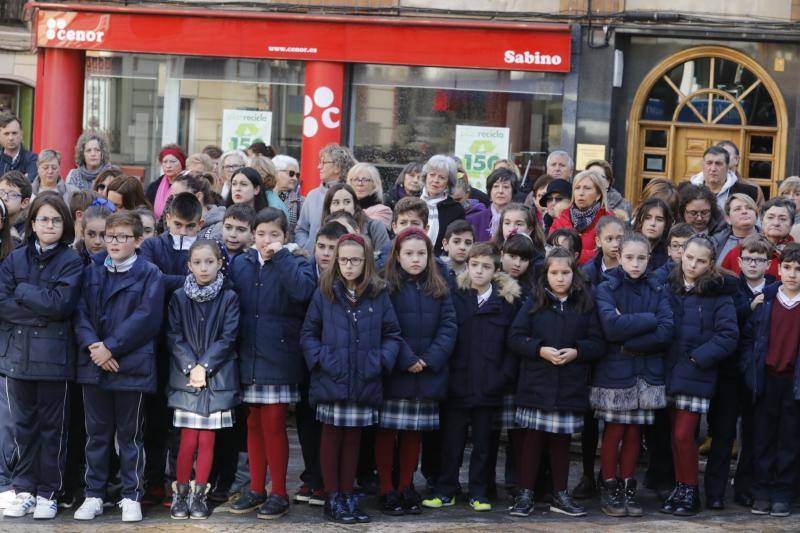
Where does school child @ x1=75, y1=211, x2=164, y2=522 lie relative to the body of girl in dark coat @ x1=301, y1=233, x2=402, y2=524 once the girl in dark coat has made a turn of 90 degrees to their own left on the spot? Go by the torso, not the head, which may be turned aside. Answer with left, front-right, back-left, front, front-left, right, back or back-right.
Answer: back

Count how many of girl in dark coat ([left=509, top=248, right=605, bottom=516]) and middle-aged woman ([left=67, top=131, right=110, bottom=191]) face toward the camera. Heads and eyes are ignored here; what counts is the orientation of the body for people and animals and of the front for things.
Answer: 2

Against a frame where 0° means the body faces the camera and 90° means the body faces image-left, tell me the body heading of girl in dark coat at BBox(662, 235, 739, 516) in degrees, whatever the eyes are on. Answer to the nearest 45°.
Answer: approximately 45°

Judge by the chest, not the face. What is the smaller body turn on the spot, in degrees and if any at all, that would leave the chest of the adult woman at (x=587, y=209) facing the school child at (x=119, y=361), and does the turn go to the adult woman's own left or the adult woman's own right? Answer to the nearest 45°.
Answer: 0° — they already face them

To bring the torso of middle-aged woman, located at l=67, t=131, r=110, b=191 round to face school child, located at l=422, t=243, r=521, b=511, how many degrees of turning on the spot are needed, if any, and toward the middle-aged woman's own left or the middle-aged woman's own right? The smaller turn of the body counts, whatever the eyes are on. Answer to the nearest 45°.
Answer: approximately 45° to the middle-aged woman's own left
